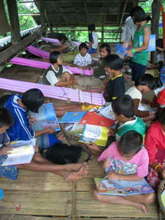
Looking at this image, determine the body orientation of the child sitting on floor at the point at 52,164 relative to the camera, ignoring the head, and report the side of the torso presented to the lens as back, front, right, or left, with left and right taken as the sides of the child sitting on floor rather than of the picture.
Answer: right

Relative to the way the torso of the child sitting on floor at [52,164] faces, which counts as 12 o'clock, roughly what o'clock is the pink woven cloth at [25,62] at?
The pink woven cloth is roughly at 9 o'clock from the child sitting on floor.

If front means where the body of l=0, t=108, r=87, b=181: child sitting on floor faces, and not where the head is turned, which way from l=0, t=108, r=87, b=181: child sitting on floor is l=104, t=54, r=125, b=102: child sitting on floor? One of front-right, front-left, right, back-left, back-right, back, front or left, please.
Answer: front-left

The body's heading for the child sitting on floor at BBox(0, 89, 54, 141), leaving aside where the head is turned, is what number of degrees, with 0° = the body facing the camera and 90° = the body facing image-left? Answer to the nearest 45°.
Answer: approximately 270°

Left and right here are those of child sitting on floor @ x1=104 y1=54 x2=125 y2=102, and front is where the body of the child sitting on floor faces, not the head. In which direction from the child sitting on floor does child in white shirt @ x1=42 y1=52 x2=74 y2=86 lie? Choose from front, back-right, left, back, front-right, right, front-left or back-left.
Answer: front-right

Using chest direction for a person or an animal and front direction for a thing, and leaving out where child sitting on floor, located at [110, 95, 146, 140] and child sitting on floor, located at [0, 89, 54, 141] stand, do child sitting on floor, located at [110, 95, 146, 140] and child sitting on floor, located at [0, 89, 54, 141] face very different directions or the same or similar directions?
very different directions

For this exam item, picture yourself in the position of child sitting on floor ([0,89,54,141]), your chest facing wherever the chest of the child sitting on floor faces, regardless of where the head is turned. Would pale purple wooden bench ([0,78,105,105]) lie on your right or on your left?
on your left

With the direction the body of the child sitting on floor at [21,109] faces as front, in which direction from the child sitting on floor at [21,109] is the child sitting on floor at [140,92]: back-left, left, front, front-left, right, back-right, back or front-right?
front
